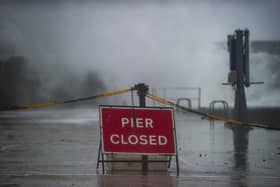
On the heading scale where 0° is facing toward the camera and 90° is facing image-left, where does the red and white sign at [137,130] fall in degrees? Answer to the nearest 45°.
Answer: approximately 0°

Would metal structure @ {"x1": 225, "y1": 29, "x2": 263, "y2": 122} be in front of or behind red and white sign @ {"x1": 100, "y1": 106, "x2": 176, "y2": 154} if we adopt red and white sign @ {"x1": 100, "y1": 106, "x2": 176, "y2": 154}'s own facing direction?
behind
